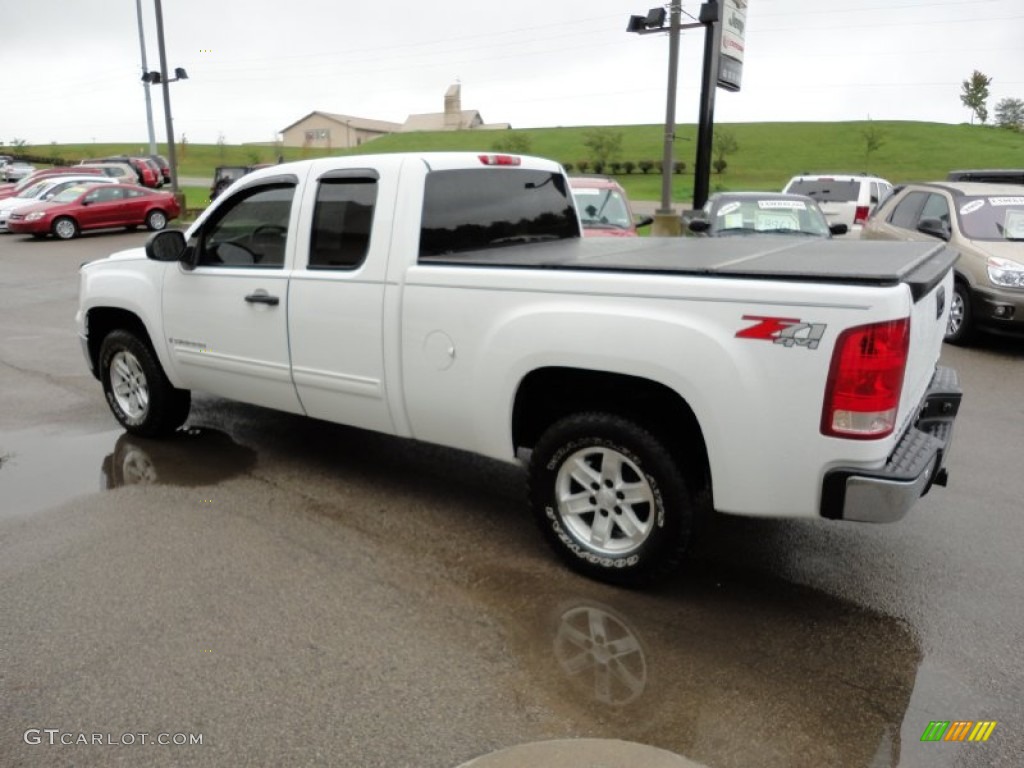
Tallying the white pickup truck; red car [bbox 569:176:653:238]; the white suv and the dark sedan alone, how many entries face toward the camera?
2

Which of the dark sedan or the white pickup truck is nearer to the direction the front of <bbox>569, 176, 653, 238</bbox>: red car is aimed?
the white pickup truck

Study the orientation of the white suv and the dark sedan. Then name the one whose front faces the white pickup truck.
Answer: the dark sedan

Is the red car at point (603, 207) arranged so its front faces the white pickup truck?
yes

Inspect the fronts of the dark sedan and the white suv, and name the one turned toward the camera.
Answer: the dark sedan

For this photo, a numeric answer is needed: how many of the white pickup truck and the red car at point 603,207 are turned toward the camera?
1

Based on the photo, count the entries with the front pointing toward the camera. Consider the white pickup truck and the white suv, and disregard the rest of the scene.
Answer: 0

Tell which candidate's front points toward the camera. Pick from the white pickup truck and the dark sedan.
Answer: the dark sedan

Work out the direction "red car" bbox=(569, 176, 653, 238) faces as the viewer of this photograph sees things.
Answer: facing the viewer

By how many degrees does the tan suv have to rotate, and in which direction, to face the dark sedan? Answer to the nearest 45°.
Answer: approximately 135° to its right

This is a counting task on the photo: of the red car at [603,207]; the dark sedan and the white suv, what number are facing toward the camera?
2

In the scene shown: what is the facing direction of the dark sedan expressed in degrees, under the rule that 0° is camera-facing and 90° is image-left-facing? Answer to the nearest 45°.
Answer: approximately 0°
